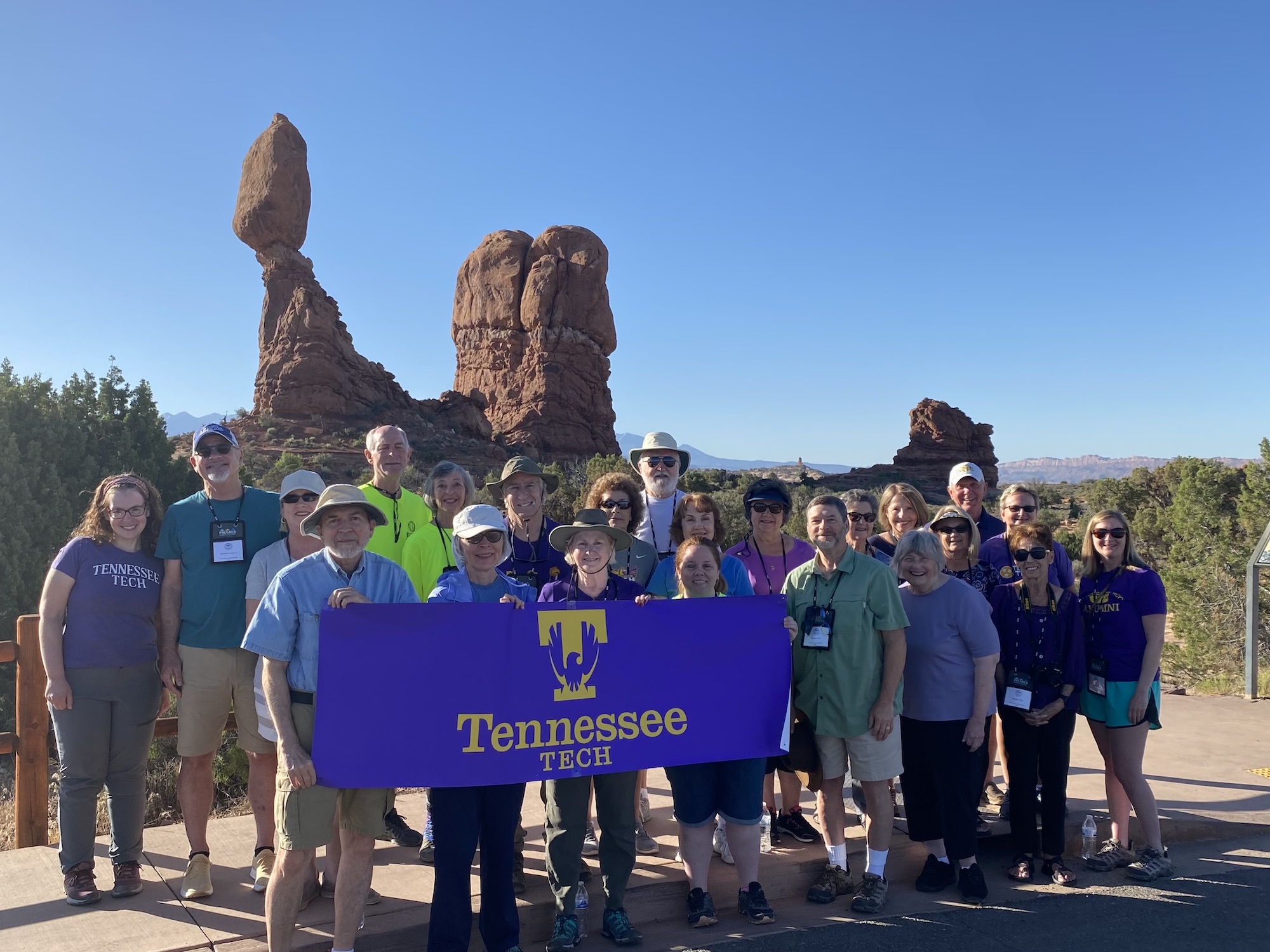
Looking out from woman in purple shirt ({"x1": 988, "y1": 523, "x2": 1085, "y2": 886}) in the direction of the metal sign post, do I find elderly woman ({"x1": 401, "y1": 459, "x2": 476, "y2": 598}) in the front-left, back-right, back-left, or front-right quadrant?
back-left

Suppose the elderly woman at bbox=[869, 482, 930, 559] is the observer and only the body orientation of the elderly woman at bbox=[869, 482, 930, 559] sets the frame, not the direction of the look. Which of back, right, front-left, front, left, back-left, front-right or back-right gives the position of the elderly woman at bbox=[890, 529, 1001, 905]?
front

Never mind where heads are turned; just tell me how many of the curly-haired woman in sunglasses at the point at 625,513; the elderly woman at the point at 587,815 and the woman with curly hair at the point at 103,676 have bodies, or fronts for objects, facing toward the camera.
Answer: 3

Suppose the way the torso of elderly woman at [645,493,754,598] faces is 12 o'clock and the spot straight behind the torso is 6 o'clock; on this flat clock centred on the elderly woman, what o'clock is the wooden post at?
The wooden post is roughly at 3 o'clock from the elderly woman.

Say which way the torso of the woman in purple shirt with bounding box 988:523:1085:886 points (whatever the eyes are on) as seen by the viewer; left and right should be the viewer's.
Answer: facing the viewer

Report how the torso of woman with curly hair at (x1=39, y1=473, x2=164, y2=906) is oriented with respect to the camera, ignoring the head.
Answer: toward the camera

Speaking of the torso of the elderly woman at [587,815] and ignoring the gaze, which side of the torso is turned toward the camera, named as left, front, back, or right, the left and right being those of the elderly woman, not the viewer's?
front

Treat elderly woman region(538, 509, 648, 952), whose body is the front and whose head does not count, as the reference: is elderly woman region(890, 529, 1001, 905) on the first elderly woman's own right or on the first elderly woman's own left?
on the first elderly woman's own left

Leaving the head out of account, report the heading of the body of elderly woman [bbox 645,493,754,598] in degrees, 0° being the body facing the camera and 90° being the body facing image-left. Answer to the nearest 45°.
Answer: approximately 0°
